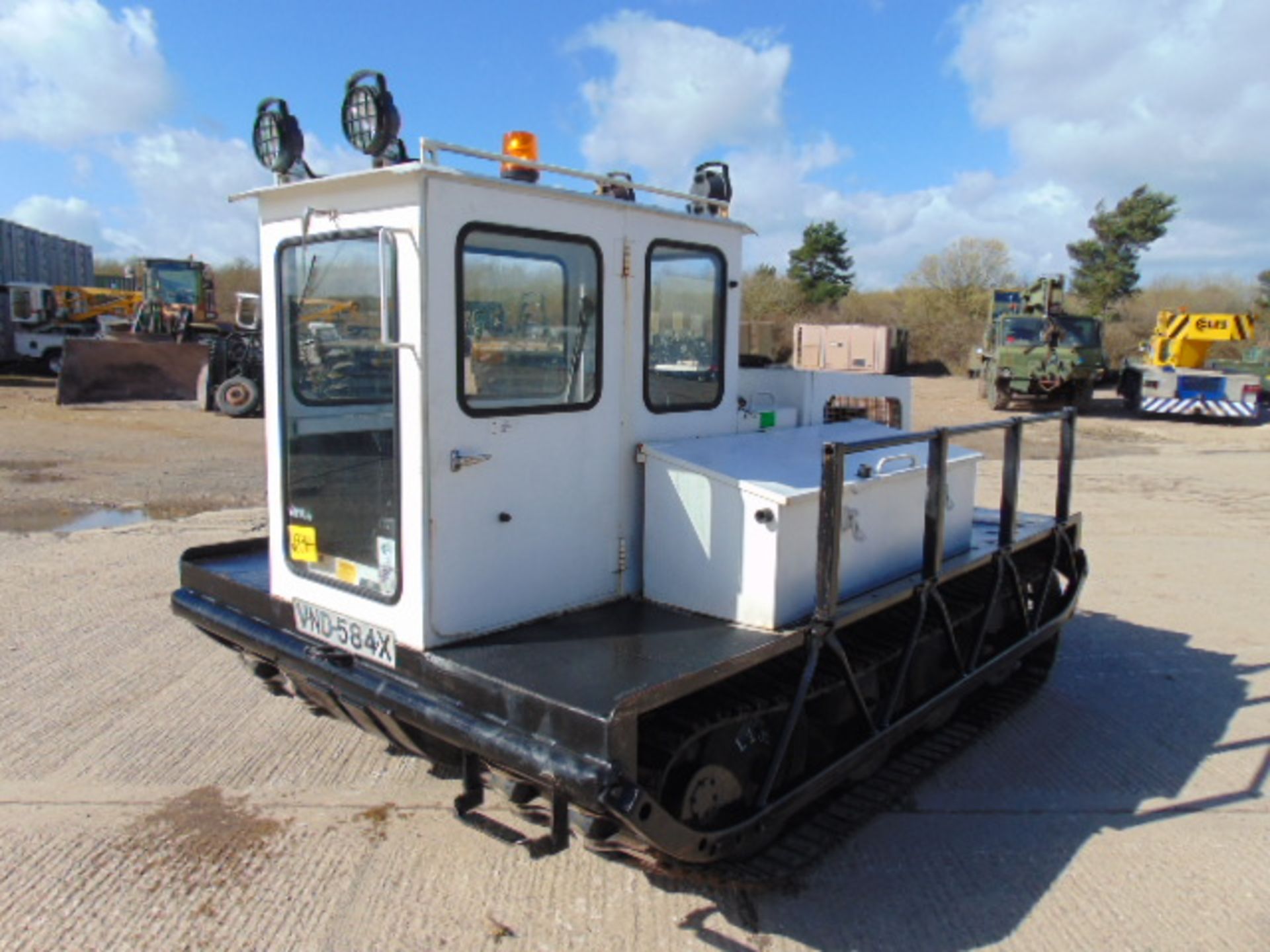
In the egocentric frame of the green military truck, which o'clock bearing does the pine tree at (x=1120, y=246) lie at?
The pine tree is roughly at 6 o'clock from the green military truck.

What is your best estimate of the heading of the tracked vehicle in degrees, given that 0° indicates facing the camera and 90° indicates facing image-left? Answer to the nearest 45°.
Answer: approximately 45°

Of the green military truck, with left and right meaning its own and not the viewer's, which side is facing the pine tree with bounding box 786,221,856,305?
back

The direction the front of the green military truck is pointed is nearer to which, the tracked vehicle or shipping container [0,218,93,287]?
the tracked vehicle

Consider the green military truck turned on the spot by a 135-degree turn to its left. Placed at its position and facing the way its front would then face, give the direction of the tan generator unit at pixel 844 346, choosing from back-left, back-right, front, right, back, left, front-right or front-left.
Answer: left

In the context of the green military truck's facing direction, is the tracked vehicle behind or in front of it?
in front

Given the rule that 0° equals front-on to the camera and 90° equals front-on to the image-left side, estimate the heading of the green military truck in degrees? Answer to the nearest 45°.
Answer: approximately 0°

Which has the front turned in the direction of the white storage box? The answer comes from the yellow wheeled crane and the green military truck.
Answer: the green military truck

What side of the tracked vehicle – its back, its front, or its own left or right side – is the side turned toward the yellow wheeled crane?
back

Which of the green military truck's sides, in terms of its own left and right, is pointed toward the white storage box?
front
